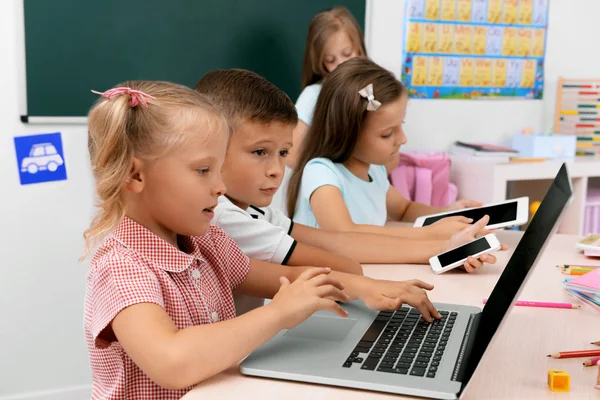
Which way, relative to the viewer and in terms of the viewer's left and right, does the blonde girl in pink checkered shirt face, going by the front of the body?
facing the viewer and to the right of the viewer

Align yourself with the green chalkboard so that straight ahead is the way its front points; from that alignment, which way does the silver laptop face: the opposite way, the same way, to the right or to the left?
to the right

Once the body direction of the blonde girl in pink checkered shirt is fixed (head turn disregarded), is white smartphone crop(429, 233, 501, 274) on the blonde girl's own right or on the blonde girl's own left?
on the blonde girl's own left

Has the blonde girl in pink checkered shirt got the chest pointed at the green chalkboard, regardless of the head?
no

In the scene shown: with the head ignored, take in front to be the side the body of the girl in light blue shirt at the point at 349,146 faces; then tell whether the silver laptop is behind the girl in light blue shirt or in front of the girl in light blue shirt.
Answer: in front

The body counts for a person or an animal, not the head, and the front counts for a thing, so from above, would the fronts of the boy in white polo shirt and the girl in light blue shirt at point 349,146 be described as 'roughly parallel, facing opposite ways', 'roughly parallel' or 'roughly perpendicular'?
roughly parallel

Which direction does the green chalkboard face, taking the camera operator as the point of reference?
facing the viewer

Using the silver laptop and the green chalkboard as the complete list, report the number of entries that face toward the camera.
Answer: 1

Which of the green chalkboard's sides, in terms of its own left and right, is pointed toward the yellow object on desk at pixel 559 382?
front

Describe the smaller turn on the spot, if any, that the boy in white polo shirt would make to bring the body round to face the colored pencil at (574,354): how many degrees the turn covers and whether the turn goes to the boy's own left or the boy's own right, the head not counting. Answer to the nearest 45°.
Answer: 0° — they already face it

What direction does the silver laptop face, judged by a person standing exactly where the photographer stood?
facing to the left of the viewer

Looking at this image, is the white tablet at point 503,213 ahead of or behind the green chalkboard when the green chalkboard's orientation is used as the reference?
ahead

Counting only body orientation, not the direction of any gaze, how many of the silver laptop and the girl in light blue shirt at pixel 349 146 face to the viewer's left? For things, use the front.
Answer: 1
